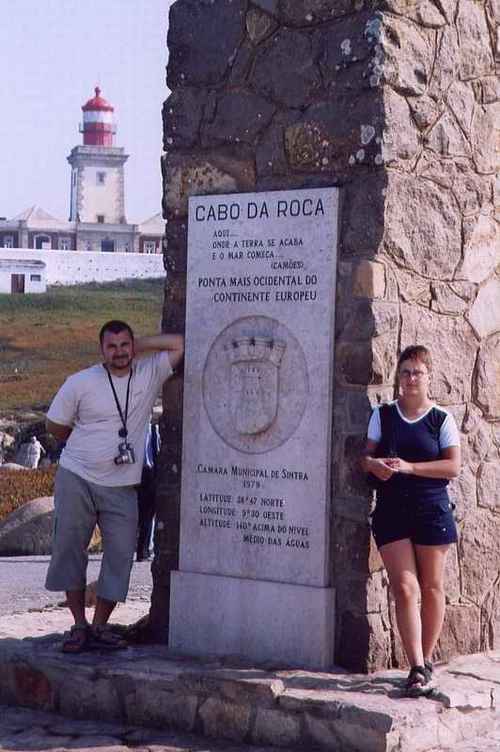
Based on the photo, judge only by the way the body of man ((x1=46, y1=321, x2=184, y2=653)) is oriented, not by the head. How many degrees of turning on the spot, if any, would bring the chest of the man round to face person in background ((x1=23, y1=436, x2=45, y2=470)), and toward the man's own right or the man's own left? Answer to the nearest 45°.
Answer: approximately 180°

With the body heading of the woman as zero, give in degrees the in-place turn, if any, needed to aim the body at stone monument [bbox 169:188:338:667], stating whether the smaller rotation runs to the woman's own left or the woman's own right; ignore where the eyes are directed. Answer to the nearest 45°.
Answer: approximately 135° to the woman's own right

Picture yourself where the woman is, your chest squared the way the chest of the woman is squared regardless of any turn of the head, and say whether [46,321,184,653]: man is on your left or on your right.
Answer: on your right

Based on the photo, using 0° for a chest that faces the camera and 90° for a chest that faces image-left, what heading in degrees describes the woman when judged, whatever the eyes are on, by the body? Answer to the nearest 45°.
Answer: approximately 0°

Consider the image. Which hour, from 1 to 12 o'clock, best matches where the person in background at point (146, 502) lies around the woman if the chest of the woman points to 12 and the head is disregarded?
The person in background is roughly at 4 o'clock from the woman.

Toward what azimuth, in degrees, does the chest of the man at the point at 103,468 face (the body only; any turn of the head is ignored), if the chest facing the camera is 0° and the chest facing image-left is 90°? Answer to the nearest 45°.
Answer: approximately 0°

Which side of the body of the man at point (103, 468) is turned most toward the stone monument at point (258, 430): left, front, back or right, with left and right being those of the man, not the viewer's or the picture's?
left

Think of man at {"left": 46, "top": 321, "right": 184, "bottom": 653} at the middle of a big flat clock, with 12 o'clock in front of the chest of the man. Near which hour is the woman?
The woman is roughly at 10 o'clock from the man.

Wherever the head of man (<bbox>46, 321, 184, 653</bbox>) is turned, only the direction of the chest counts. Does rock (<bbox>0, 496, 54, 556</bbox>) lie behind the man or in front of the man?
behind

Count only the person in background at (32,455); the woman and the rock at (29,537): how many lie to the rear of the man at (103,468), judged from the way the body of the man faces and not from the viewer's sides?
2
